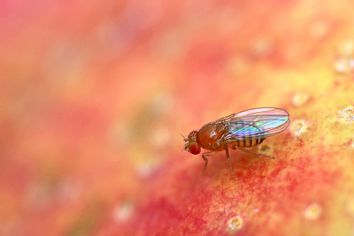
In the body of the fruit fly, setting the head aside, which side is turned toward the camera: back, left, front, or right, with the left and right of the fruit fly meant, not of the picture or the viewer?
left

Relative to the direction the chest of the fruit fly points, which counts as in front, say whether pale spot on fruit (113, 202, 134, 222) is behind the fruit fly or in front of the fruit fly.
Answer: in front
